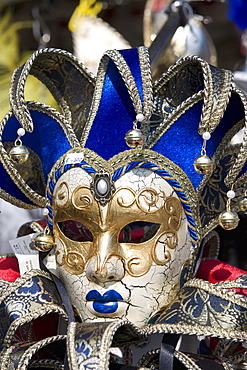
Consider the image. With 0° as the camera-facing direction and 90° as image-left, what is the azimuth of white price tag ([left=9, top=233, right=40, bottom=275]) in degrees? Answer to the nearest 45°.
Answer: approximately 0°
